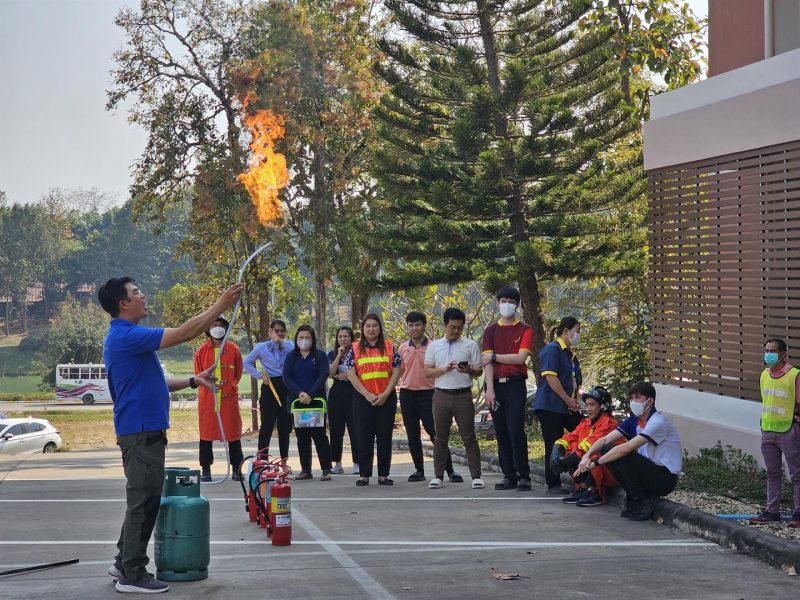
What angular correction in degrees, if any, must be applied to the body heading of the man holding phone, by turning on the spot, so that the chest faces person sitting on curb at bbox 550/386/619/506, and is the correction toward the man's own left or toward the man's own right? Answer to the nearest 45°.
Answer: approximately 45° to the man's own left

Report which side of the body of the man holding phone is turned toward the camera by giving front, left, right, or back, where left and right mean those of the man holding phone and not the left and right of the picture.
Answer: front

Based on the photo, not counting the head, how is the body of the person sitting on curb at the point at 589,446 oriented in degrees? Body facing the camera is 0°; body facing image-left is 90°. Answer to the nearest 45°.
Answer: approximately 45°

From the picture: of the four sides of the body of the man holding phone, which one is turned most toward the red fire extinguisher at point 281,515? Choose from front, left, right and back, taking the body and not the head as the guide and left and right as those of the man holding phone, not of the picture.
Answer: front

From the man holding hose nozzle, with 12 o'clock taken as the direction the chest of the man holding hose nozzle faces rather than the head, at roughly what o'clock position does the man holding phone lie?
The man holding phone is roughly at 10 o'clock from the man holding hose nozzle.

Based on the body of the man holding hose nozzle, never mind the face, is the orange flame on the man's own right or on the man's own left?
on the man's own left

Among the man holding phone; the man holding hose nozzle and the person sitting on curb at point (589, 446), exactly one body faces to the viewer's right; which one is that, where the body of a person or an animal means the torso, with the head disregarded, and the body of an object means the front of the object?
the man holding hose nozzle

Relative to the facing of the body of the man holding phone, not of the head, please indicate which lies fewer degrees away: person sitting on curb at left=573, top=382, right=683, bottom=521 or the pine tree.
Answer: the person sitting on curb

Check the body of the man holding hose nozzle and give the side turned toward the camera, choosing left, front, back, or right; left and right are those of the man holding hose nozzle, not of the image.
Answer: right

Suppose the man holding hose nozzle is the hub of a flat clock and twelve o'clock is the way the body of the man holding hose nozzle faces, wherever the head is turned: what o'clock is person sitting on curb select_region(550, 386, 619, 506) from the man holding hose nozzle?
The person sitting on curb is roughly at 11 o'clock from the man holding hose nozzle.

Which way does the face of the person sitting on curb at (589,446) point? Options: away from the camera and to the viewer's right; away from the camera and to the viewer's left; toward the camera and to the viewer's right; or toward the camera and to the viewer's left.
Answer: toward the camera and to the viewer's left

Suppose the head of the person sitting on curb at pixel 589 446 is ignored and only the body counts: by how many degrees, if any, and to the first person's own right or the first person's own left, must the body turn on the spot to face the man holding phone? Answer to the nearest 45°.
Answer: approximately 90° to the first person's own right

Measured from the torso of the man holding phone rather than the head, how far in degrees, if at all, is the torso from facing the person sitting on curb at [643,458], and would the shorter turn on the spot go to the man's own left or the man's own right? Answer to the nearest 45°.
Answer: approximately 45° to the man's own left

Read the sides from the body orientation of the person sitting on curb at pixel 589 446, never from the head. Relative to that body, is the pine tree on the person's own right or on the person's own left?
on the person's own right

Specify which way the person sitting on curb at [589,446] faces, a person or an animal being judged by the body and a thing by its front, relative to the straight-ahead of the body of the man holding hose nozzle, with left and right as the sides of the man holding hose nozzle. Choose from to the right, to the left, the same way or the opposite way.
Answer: the opposite way
